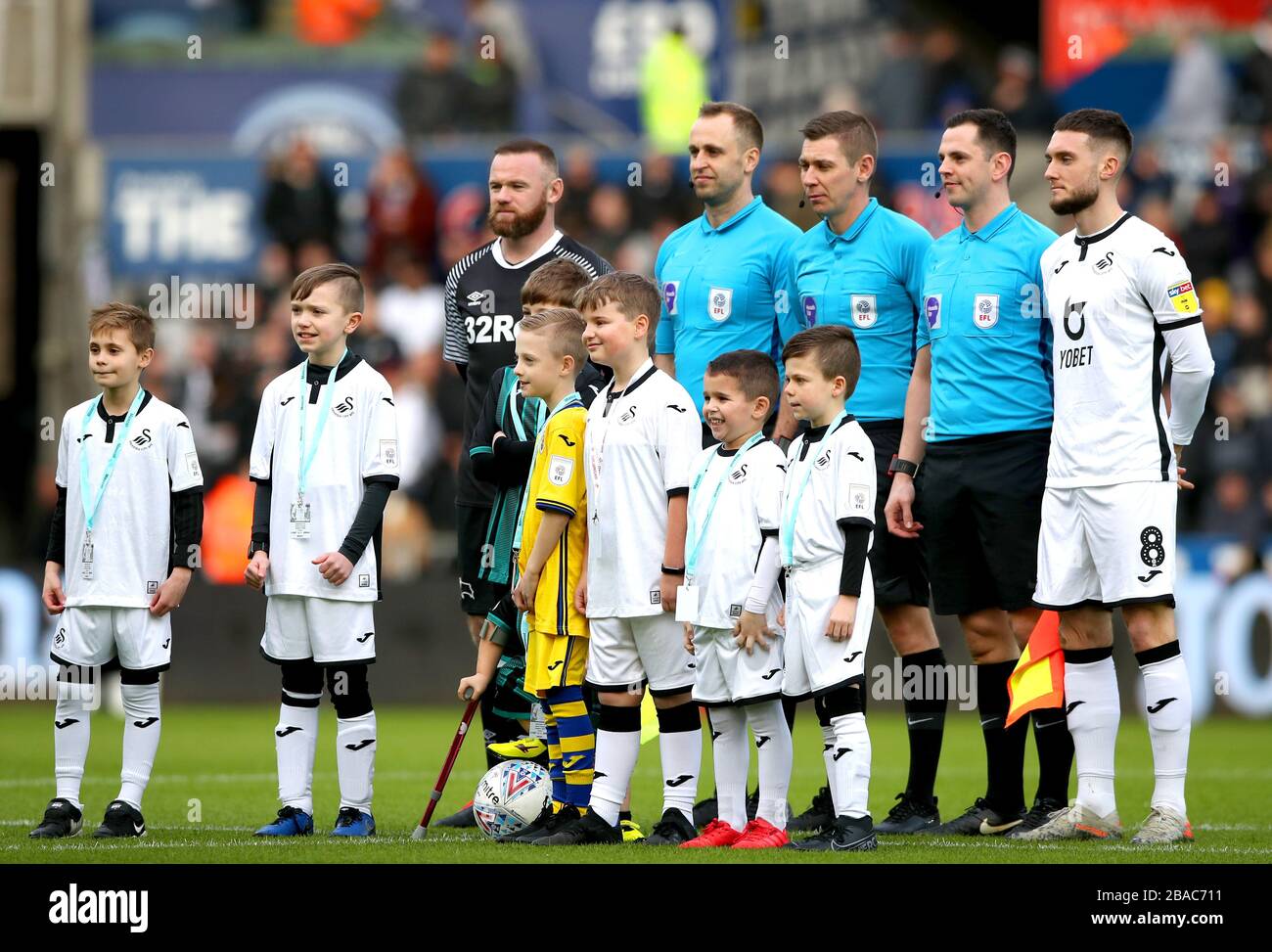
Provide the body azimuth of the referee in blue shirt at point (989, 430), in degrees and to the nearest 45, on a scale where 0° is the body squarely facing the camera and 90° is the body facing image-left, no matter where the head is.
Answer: approximately 45°
